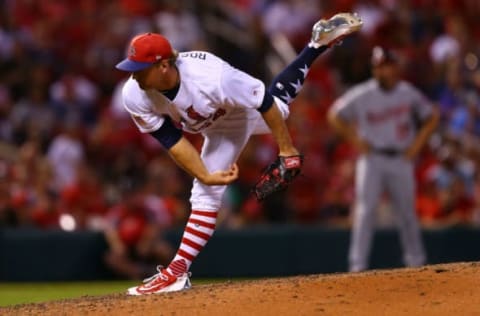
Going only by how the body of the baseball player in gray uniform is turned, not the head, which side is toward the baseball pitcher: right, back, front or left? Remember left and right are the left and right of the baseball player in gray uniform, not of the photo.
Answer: front

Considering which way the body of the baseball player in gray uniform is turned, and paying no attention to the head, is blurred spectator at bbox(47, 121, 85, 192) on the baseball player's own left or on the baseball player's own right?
on the baseball player's own right

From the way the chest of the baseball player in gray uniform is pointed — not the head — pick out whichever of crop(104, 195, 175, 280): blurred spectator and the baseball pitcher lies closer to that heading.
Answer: the baseball pitcher

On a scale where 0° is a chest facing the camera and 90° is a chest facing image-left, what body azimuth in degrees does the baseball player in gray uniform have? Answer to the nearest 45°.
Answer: approximately 0°

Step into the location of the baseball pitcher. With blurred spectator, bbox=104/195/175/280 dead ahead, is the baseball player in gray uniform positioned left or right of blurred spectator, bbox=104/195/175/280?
right

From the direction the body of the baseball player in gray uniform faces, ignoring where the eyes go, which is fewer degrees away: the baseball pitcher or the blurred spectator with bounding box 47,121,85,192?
the baseball pitcher

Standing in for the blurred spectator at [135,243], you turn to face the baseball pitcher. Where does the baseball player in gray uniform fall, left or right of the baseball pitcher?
left

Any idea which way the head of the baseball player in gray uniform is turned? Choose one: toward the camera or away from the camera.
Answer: toward the camera
